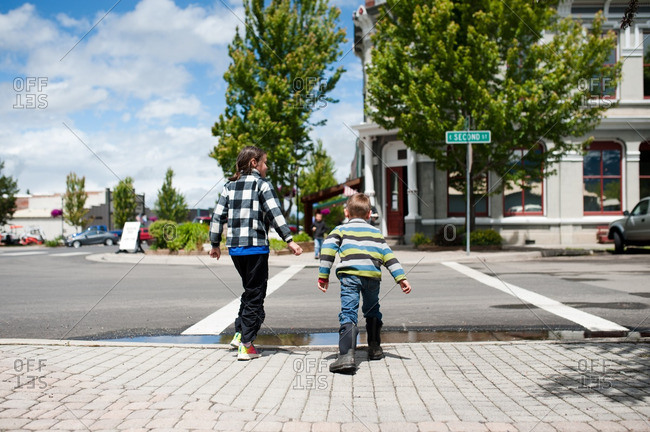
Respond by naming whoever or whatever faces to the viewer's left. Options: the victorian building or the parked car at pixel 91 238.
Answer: the parked car

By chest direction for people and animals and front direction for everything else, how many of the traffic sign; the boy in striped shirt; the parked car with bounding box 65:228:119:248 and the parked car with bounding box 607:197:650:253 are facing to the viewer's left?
2

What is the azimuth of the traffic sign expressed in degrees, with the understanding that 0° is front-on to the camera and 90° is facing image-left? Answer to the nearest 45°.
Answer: approximately 0°

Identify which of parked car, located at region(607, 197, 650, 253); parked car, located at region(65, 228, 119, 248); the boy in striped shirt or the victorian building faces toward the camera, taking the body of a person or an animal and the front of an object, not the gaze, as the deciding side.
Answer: the victorian building

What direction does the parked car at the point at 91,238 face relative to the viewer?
to the viewer's left

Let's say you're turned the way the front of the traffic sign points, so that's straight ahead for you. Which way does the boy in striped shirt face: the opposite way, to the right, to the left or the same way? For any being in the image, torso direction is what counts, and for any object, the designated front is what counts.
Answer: the opposite way

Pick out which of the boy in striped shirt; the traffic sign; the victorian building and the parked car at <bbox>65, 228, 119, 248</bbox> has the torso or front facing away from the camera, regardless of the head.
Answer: the boy in striped shirt

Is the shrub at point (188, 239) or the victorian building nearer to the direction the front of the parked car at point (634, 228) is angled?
the shrub

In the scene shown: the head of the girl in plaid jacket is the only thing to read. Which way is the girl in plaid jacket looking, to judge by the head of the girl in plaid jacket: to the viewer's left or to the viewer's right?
to the viewer's right

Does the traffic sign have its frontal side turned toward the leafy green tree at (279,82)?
no

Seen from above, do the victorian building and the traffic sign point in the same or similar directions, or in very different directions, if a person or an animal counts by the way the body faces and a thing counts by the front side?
same or similar directions

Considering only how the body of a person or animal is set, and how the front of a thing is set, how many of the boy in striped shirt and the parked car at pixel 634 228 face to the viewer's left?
1

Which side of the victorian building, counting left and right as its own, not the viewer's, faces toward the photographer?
front

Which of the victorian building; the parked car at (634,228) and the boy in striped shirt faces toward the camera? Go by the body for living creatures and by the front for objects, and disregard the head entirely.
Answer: the victorian building

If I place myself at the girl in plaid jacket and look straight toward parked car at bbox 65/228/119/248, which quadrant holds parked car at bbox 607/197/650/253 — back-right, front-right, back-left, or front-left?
front-right

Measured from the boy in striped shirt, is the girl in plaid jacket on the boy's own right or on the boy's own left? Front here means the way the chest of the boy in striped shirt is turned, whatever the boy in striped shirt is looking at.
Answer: on the boy's own left

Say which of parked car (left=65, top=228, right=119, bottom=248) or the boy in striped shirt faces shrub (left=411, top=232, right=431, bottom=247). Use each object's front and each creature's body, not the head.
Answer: the boy in striped shirt

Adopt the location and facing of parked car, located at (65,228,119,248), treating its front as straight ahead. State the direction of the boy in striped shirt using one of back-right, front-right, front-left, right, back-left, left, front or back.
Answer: left

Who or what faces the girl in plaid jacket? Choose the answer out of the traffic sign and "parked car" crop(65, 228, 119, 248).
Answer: the traffic sign
